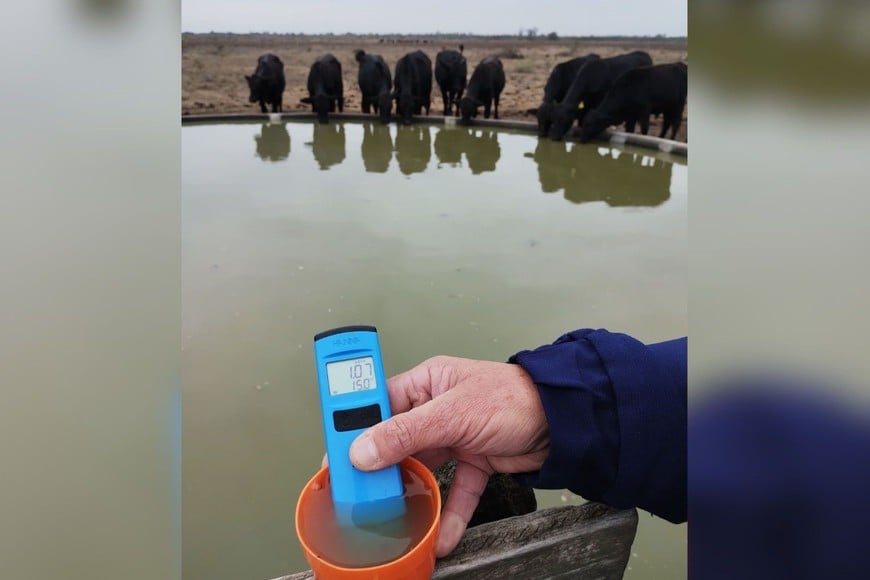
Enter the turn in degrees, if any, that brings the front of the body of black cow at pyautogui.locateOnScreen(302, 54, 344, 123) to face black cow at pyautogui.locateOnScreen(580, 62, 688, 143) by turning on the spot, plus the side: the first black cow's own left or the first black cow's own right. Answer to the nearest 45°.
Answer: approximately 45° to the first black cow's own left

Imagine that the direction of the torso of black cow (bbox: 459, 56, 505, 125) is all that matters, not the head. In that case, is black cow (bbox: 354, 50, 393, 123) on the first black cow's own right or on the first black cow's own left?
on the first black cow's own right

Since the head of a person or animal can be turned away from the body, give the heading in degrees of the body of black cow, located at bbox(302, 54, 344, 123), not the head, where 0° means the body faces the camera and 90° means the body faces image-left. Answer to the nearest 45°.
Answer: approximately 0°

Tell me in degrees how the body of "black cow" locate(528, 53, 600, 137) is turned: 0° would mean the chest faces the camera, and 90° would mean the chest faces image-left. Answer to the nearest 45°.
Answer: approximately 45°
